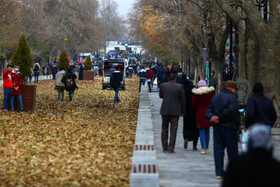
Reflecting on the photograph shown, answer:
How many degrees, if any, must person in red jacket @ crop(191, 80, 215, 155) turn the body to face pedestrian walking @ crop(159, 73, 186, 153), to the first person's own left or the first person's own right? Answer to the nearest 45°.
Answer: approximately 90° to the first person's own left

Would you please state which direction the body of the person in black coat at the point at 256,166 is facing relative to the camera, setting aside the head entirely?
away from the camera

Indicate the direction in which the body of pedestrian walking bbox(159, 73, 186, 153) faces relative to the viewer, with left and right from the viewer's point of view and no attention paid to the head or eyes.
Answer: facing away from the viewer

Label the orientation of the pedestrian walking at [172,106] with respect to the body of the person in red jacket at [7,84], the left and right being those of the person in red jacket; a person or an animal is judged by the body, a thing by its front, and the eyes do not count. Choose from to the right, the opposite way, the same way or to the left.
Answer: the opposite way

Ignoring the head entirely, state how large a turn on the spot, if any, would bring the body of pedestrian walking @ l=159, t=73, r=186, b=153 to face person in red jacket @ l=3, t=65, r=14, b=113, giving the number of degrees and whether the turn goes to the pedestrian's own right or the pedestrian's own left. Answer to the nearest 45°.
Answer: approximately 45° to the pedestrian's own left

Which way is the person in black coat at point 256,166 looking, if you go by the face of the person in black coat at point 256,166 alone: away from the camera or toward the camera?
away from the camera

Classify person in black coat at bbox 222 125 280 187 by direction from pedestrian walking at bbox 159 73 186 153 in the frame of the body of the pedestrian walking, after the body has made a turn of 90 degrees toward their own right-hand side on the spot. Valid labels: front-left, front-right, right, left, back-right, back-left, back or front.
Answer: right

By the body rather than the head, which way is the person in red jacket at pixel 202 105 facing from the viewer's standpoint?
away from the camera
